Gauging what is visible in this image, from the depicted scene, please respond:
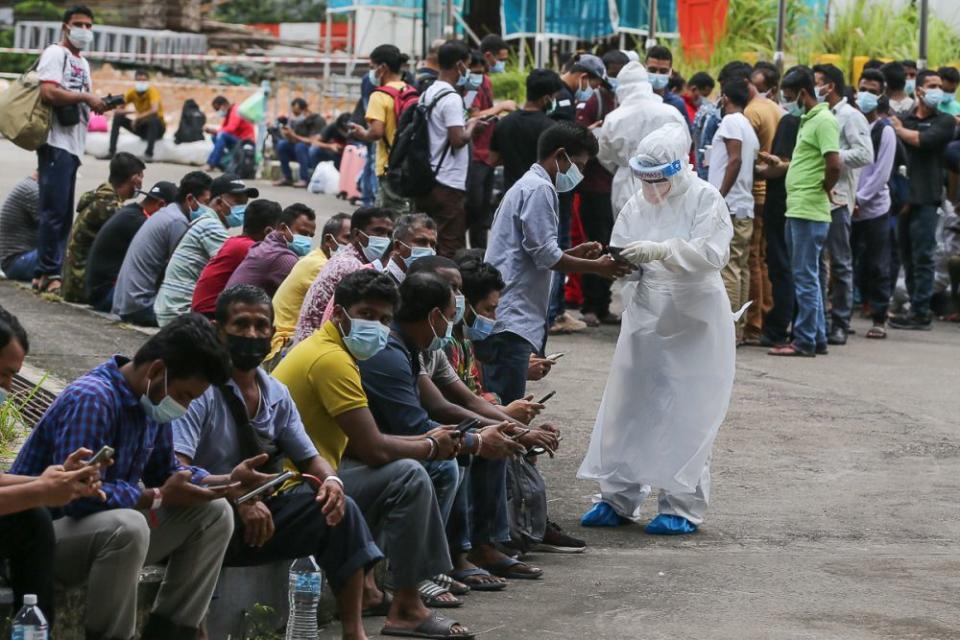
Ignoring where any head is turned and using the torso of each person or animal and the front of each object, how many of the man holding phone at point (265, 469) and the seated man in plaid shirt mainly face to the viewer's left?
0

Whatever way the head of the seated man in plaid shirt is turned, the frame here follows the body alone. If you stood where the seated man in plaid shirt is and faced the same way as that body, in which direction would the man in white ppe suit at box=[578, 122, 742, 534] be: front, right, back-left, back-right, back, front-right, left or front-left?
left

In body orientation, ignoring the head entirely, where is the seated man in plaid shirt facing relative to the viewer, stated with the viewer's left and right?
facing the viewer and to the right of the viewer

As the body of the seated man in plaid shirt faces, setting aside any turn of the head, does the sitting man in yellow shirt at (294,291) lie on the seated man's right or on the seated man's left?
on the seated man's left

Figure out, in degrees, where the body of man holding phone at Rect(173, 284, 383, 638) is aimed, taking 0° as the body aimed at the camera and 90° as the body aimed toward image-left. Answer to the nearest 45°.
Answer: approximately 315°

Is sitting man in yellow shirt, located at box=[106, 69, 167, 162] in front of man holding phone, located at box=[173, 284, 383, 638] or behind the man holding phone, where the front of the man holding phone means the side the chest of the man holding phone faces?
behind

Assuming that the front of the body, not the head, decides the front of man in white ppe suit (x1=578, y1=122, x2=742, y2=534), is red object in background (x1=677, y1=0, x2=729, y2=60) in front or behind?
behind

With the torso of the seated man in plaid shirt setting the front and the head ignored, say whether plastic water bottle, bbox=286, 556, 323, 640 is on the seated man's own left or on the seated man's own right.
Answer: on the seated man's own left

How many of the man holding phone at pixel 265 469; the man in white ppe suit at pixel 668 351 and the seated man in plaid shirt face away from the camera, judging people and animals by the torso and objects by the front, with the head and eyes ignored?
0

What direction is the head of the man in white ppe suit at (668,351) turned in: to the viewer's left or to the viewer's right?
to the viewer's left

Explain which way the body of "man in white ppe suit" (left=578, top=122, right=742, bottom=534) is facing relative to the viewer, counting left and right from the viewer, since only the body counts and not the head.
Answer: facing the viewer and to the left of the viewer

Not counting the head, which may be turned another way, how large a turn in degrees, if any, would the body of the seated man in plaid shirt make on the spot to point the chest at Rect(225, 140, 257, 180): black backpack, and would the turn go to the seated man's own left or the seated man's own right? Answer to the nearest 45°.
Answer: approximately 135° to the seated man's own left
